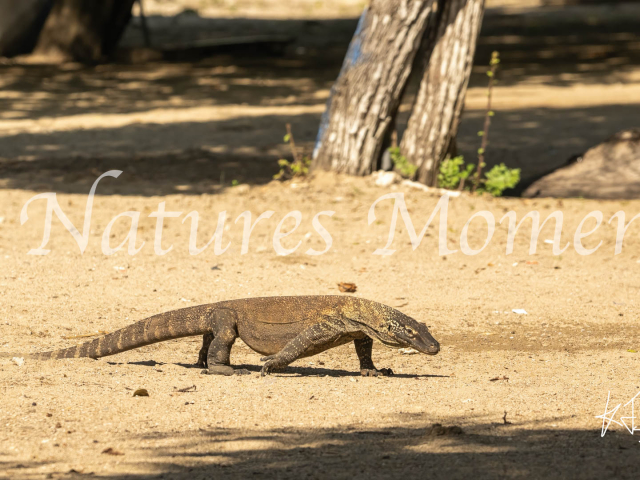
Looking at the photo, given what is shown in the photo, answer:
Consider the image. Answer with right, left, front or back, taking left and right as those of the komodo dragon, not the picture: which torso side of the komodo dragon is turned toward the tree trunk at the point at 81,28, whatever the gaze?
left

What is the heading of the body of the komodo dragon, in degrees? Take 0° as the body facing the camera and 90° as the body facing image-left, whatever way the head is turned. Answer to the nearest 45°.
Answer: approximately 270°

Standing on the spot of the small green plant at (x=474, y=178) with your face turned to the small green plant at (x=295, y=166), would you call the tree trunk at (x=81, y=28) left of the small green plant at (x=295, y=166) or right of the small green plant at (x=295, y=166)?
right

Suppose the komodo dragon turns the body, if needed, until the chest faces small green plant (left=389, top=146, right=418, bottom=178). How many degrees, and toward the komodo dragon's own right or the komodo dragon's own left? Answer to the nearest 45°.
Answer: approximately 90° to the komodo dragon's own left

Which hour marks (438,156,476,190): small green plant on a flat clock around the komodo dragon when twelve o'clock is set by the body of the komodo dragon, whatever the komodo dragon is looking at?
The small green plant is roughly at 10 o'clock from the komodo dragon.

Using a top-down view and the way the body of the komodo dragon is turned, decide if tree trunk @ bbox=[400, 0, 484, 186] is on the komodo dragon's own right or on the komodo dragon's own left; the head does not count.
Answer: on the komodo dragon's own left

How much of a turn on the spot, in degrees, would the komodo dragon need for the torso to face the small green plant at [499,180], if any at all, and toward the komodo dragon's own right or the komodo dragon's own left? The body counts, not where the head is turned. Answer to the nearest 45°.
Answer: approximately 45° to the komodo dragon's own left

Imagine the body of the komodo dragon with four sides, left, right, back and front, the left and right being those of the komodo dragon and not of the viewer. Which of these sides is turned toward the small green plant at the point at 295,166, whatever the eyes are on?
left

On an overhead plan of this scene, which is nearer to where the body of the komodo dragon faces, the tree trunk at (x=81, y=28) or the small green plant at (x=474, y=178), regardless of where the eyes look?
the small green plant

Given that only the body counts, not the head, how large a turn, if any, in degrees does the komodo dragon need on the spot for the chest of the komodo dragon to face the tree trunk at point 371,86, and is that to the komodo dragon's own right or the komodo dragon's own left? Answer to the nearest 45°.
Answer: approximately 90° to the komodo dragon's own left
